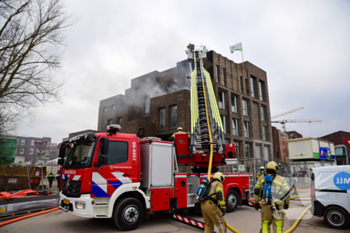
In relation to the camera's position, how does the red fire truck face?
facing the viewer and to the left of the viewer

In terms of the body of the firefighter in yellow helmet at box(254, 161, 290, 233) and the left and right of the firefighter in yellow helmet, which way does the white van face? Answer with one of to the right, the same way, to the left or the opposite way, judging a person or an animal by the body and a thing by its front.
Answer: to the right
